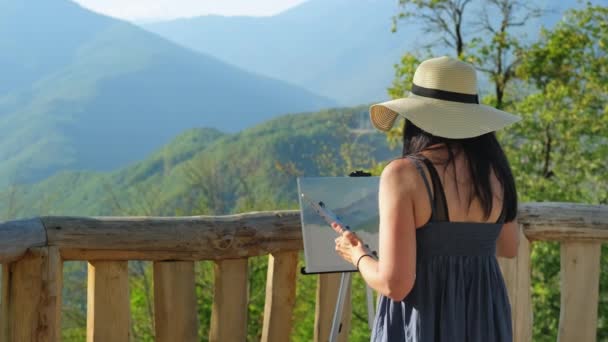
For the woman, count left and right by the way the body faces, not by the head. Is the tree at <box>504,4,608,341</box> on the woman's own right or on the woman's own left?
on the woman's own right

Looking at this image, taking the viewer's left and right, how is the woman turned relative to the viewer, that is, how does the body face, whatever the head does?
facing away from the viewer and to the left of the viewer

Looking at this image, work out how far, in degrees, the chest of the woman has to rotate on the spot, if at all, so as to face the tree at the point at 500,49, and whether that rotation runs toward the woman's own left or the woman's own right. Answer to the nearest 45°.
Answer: approximately 45° to the woman's own right

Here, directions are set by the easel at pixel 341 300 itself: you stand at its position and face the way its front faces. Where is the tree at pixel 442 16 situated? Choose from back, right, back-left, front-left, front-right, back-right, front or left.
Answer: back

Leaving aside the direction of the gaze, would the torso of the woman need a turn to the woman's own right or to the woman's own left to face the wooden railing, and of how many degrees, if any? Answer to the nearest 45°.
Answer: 0° — they already face it

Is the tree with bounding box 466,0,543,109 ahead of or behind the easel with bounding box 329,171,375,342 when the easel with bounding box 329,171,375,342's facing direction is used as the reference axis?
behind

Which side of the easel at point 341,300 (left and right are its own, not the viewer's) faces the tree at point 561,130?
back

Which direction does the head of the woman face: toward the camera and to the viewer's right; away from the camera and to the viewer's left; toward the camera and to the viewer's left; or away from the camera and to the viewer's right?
away from the camera and to the viewer's left

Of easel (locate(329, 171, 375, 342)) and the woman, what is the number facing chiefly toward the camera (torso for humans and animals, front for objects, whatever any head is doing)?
1

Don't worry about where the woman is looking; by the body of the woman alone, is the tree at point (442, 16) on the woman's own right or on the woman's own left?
on the woman's own right
